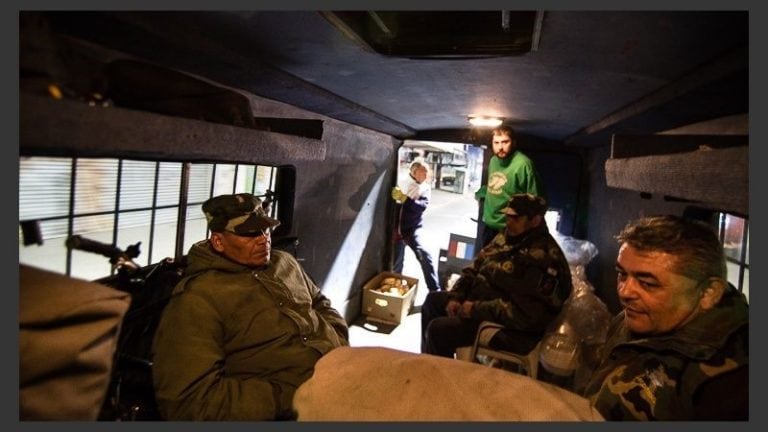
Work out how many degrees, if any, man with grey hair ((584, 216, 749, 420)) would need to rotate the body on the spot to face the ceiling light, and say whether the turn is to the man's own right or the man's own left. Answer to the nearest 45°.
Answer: approximately 90° to the man's own right

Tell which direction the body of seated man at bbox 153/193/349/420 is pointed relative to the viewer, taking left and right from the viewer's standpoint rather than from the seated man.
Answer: facing the viewer and to the right of the viewer

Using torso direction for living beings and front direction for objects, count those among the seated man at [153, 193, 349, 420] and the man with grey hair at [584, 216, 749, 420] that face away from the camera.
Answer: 0

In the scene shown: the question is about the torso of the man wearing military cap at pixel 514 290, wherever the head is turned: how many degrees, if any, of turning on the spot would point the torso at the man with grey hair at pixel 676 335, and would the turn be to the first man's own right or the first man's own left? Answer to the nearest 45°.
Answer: approximately 45° to the first man's own left

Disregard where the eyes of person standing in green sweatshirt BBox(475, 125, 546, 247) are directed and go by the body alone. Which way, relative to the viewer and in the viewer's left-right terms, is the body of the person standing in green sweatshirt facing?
facing the viewer and to the left of the viewer

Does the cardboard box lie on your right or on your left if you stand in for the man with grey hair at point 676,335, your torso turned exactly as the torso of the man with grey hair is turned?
on your right

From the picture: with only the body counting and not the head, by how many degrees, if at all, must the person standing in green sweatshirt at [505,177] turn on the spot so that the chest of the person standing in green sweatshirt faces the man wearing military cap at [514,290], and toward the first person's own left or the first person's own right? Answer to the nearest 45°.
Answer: approximately 45° to the first person's own left

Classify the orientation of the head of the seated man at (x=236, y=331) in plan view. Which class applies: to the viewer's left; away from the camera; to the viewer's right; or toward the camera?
to the viewer's right

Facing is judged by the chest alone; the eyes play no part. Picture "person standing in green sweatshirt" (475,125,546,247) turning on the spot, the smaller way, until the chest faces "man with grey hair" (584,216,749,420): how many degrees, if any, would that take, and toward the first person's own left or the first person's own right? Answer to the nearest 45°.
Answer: approximately 45° to the first person's own left

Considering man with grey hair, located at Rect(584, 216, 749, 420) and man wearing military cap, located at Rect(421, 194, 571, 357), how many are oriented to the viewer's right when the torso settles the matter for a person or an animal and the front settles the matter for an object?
0
